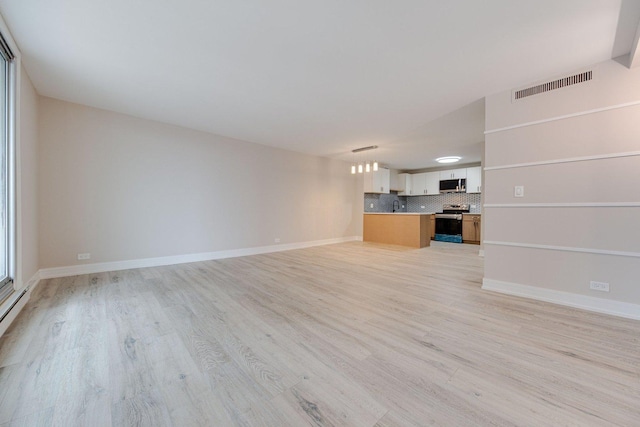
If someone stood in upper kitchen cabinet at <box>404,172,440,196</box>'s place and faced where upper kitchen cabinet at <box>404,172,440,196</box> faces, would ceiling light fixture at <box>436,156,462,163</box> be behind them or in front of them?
in front

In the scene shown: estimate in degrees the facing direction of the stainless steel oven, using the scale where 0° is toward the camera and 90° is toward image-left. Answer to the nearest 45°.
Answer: approximately 0°

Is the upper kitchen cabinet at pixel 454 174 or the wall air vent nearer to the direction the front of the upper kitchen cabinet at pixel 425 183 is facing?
the wall air vent

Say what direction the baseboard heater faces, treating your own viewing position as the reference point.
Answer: facing to the right of the viewer

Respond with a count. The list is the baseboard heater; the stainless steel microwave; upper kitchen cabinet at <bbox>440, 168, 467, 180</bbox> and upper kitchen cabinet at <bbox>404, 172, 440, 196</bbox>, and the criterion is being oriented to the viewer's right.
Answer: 1

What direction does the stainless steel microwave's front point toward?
toward the camera

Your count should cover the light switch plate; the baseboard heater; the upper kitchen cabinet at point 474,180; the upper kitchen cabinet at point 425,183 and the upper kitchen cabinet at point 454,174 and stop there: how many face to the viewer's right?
1

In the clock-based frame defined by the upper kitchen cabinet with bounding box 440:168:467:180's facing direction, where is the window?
The window is roughly at 1 o'clock from the upper kitchen cabinet.

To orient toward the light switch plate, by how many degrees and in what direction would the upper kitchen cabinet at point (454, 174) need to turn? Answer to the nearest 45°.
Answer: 0° — it already faces it

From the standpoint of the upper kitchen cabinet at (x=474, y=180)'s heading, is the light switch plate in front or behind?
in front

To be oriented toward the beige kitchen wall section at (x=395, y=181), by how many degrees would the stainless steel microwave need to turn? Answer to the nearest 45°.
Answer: approximately 90° to its right

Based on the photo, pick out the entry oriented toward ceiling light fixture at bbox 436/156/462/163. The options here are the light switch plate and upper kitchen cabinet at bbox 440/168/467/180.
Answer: the upper kitchen cabinet

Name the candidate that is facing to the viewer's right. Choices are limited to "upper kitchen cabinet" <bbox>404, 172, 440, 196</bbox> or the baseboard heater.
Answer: the baseboard heater

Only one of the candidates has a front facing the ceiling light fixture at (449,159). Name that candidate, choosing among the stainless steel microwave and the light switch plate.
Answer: the stainless steel microwave

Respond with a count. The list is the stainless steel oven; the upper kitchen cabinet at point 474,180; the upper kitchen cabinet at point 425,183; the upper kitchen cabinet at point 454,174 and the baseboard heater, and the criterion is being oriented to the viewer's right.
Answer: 1
